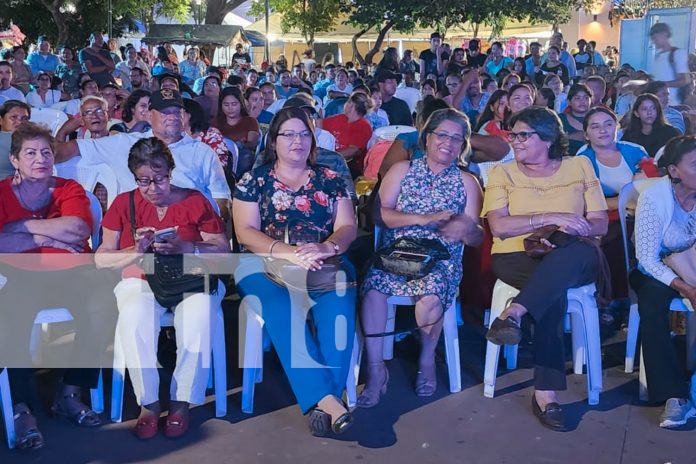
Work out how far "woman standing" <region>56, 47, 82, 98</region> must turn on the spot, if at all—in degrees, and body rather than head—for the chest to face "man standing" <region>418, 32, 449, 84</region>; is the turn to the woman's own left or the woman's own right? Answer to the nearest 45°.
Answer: approximately 90° to the woman's own left

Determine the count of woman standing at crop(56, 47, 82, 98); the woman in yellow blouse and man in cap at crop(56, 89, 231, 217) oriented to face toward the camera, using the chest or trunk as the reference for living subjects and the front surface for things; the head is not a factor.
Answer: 3

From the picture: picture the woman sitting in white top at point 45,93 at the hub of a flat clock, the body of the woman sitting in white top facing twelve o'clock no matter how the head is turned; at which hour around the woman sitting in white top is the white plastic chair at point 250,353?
The white plastic chair is roughly at 12 o'clock from the woman sitting in white top.

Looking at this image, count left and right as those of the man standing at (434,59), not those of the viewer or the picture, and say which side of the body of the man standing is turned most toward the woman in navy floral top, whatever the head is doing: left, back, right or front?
front

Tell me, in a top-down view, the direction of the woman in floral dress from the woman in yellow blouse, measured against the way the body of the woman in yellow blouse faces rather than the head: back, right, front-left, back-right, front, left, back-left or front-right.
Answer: right

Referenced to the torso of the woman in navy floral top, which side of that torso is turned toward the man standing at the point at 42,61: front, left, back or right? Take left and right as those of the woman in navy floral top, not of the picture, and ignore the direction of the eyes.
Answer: back

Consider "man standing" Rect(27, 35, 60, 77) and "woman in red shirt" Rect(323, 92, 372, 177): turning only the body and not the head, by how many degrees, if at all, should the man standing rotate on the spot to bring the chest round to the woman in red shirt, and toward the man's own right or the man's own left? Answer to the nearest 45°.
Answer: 0° — they already face them

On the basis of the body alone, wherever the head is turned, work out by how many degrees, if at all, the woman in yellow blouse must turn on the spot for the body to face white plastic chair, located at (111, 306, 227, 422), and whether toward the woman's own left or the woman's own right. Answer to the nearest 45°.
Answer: approximately 45° to the woman's own right

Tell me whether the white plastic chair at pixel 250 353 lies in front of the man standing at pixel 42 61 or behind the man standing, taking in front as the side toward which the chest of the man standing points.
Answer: in front

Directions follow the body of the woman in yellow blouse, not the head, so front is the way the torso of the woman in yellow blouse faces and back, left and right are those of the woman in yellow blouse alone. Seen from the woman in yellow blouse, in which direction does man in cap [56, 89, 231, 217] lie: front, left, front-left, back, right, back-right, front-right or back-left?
right

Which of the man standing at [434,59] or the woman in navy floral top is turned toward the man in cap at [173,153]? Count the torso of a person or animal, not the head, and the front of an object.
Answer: the man standing

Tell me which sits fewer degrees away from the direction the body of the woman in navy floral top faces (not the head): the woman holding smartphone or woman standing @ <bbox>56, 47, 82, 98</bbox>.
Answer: the woman holding smartphone

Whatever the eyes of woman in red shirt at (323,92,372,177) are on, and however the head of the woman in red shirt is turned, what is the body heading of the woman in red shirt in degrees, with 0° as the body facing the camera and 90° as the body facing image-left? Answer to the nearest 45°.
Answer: approximately 45°

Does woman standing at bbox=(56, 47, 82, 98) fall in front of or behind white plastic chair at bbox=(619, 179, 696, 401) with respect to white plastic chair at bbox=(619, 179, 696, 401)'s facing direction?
behind

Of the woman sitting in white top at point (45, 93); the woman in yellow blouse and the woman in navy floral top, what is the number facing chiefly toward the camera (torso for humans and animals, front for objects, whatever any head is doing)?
3

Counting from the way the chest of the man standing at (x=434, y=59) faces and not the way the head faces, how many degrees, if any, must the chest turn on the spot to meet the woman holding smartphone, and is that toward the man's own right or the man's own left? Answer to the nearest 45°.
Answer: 0° — they already face them
